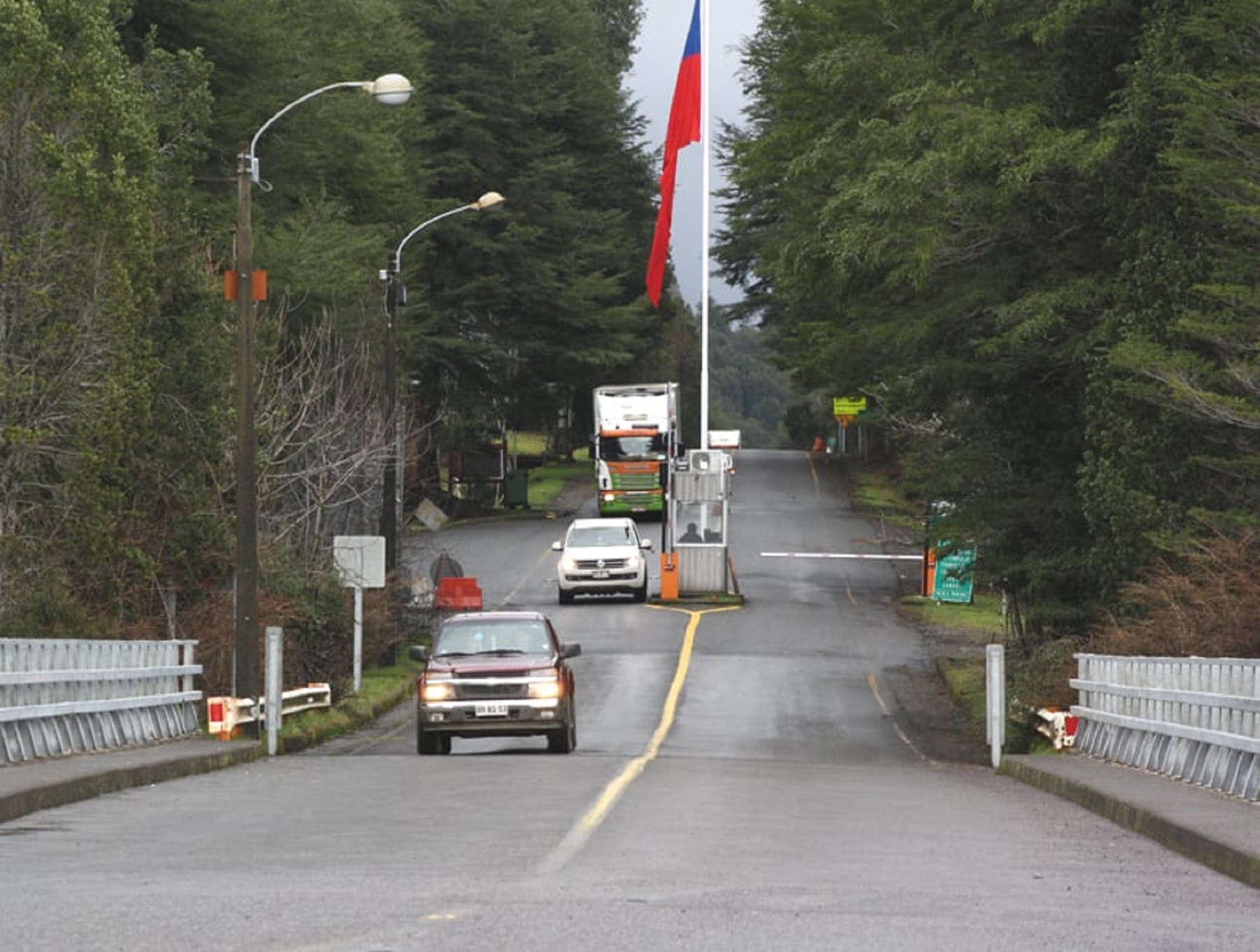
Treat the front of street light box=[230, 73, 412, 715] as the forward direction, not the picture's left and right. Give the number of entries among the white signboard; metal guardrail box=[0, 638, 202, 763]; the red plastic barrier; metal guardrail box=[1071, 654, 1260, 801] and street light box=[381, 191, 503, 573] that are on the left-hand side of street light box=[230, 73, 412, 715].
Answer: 3

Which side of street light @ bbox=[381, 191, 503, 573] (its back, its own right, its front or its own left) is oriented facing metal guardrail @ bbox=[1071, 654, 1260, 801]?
right

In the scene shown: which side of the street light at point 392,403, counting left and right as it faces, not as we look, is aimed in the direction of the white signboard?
right

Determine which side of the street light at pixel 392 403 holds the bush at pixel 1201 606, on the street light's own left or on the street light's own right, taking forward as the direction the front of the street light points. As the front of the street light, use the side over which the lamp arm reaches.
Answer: on the street light's own right

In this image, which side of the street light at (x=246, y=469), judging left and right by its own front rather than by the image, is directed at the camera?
right

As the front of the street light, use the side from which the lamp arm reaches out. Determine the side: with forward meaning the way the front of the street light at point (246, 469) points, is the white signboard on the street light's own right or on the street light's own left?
on the street light's own left

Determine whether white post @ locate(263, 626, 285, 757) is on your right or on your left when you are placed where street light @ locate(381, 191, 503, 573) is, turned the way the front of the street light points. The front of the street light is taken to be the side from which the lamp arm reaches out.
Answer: on your right

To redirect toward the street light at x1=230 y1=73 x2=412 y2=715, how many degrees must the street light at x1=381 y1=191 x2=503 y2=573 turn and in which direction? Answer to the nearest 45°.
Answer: approximately 90° to its right

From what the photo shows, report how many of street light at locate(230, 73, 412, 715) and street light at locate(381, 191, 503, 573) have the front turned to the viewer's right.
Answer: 2

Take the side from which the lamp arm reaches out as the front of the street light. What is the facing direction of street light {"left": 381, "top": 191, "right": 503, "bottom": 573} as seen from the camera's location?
facing to the right of the viewer

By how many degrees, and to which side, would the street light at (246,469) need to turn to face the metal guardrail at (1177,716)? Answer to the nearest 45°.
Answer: approximately 45° to its right

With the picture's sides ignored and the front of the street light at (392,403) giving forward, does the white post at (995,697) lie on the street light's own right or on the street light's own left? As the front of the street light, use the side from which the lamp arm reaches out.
on the street light's own right

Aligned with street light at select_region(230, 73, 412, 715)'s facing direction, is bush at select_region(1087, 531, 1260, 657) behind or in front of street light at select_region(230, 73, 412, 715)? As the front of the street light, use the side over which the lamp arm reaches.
in front
